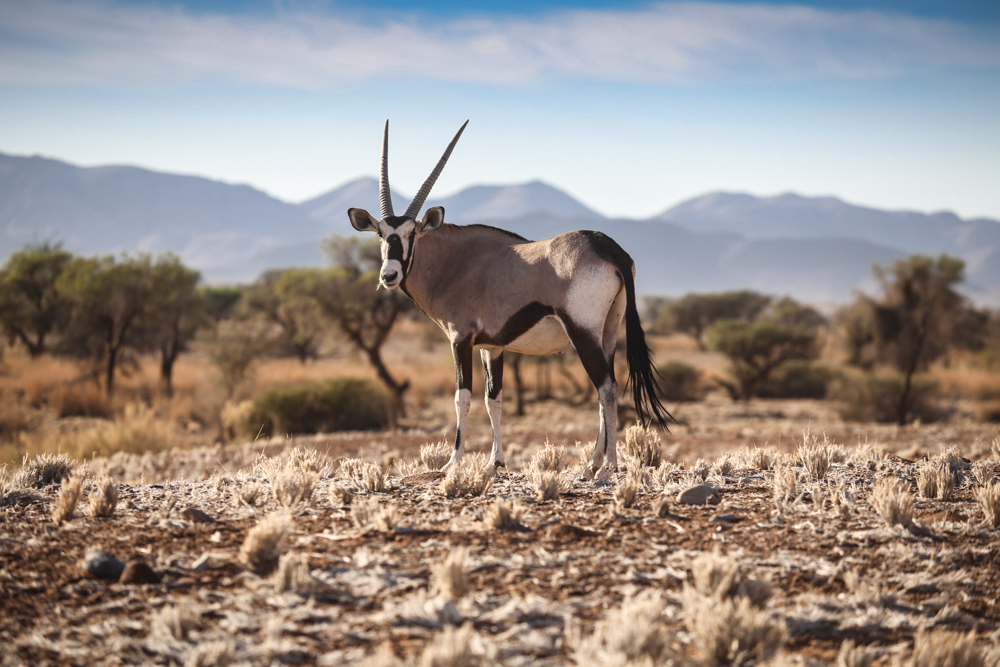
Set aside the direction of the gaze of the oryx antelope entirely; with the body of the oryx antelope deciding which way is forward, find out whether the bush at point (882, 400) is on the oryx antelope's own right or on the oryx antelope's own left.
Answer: on the oryx antelope's own right

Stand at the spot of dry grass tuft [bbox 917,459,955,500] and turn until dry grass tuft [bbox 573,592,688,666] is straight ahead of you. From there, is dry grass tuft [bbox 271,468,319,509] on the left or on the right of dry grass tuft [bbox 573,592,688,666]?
right

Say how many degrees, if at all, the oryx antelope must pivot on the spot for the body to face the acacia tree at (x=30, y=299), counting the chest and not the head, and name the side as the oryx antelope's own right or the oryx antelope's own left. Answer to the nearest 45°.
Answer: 0° — it already faces it

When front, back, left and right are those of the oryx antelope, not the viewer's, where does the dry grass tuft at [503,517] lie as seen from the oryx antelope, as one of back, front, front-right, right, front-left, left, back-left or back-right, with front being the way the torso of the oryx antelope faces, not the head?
back-left

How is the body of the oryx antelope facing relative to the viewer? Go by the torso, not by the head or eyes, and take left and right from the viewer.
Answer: facing away from the viewer and to the left of the viewer

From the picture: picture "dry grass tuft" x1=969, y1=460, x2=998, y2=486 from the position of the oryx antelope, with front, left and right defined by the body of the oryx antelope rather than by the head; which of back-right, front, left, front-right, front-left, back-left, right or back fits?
back-right

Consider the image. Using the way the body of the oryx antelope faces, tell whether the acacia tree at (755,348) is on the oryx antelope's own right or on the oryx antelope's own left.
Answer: on the oryx antelope's own right

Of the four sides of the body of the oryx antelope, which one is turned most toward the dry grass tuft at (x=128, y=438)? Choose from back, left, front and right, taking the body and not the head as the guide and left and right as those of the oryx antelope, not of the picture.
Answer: front
